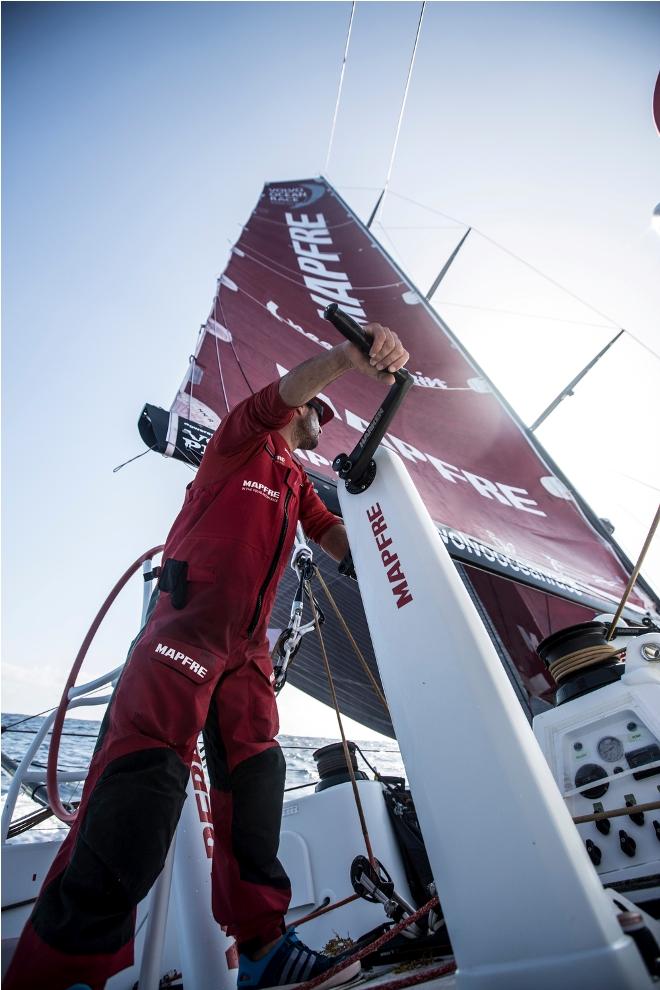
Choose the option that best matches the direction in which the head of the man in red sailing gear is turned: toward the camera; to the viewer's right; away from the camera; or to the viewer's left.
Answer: to the viewer's right

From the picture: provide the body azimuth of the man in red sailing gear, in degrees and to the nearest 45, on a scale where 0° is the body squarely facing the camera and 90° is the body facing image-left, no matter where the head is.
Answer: approximately 315°

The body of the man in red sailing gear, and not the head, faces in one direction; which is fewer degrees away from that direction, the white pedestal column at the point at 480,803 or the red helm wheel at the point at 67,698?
the white pedestal column

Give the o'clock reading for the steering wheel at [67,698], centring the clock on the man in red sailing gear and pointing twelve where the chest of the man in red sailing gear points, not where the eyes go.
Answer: The steering wheel is roughly at 6 o'clock from the man in red sailing gear.
